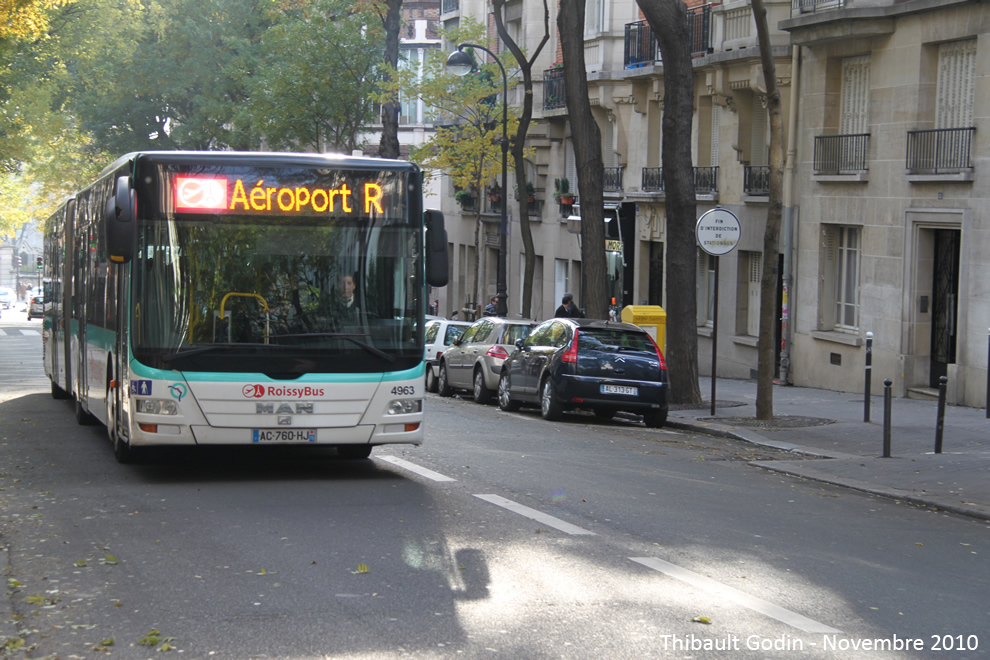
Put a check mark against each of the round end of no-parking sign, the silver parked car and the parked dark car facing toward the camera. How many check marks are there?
1

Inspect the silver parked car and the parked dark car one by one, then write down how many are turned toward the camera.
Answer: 0

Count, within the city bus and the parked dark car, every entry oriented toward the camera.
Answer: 1

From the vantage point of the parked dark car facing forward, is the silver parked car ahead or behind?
ahead

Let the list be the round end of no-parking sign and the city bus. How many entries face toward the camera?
2

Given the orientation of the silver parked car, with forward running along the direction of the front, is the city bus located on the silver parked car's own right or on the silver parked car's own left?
on the silver parked car's own left

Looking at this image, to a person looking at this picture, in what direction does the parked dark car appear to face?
facing away from the viewer and to the left of the viewer

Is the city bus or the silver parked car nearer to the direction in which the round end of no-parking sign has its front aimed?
the city bus

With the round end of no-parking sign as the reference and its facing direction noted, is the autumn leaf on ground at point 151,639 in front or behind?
in front

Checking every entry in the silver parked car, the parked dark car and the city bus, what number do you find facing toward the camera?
1

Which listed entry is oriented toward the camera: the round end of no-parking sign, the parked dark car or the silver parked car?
the round end of no-parking sign

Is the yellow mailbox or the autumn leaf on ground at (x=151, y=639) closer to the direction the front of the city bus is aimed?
the autumn leaf on ground

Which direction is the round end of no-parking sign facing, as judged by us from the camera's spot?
facing the viewer
